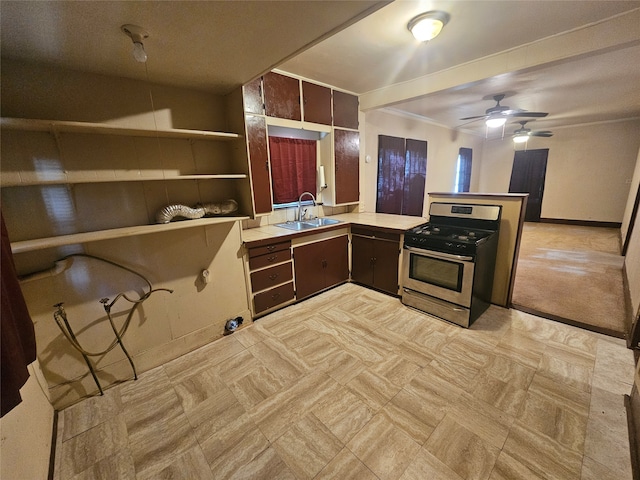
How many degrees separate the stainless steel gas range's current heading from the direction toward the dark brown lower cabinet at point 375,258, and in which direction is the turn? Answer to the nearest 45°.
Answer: approximately 45° to its right

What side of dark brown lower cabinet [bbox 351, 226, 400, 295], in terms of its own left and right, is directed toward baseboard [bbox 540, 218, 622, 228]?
back

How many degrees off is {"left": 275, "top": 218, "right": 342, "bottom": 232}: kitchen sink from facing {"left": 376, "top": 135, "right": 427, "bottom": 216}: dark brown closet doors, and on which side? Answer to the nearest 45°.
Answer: approximately 90° to its left

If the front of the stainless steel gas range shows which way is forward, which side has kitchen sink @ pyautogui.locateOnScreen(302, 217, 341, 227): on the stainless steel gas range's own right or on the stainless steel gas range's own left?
on the stainless steel gas range's own right

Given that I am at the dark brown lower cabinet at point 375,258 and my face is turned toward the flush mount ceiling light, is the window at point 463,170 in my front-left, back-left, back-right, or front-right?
back-left

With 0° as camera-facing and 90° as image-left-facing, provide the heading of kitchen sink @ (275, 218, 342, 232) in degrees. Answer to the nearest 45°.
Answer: approximately 315°
